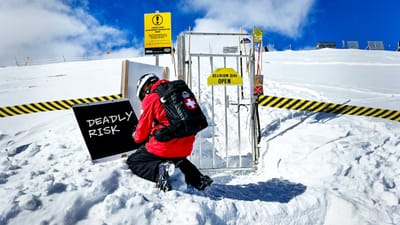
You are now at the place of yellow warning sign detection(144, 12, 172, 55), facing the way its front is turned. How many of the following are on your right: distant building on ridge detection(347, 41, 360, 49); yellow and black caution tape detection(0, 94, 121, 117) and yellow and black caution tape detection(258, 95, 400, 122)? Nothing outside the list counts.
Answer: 1

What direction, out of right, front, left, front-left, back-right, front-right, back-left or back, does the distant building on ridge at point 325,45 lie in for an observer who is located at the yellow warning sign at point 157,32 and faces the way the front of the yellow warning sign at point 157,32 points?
back-left

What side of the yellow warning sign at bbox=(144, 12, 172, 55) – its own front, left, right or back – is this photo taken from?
front

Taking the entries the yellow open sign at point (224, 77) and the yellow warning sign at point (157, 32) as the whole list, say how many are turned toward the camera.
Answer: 2

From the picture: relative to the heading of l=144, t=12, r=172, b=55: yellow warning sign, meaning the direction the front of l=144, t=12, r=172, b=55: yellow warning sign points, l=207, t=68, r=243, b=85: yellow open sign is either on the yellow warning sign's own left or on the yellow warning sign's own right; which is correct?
on the yellow warning sign's own left

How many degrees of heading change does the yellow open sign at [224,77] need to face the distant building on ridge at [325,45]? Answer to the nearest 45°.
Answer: approximately 180°

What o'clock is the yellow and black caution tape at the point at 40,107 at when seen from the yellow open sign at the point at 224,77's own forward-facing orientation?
The yellow and black caution tape is roughly at 3 o'clock from the yellow open sign.

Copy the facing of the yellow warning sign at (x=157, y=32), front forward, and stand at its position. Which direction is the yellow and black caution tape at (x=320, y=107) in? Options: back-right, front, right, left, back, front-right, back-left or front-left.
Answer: left

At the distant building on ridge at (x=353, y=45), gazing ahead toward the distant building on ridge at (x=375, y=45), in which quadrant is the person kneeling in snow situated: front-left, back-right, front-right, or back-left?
back-right

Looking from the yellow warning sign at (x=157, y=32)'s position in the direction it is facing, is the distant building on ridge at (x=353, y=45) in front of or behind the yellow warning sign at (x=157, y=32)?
behind

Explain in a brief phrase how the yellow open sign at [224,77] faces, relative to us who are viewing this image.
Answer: facing the viewer

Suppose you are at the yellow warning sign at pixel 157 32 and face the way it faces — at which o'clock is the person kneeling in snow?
The person kneeling in snow is roughly at 12 o'clock from the yellow warning sign.
